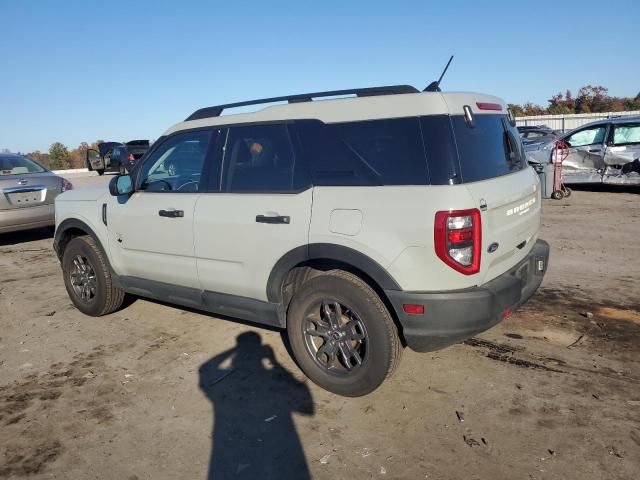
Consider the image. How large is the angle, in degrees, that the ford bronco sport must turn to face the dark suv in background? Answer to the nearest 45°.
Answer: approximately 45° to its right

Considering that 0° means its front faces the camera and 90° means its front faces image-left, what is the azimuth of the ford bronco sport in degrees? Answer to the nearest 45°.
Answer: approximately 135°
